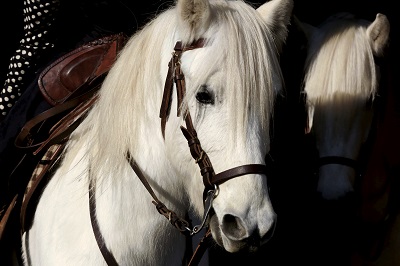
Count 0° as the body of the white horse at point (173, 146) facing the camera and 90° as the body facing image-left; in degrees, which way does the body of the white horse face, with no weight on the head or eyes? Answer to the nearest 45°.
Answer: approximately 315°

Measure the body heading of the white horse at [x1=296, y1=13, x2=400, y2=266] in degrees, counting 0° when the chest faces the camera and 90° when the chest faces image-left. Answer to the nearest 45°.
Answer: approximately 0°

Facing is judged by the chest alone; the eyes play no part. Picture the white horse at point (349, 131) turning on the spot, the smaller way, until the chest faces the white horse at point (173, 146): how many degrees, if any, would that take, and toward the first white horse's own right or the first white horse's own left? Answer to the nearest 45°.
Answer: approximately 45° to the first white horse's own right
